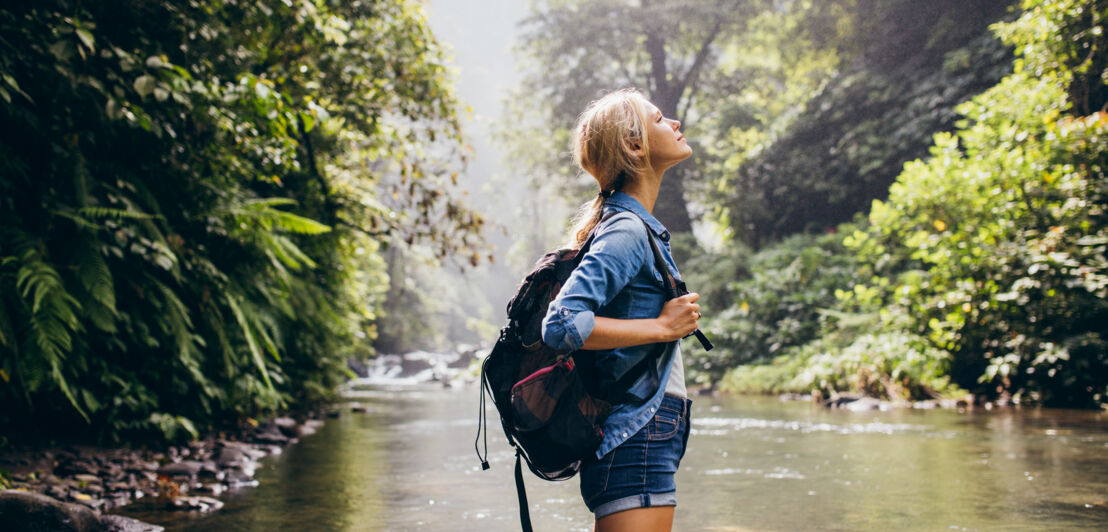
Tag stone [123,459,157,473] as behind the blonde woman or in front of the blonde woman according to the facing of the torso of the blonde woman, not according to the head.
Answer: behind

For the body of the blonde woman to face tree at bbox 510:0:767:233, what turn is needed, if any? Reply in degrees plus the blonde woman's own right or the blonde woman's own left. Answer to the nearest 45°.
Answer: approximately 90° to the blonde woman's own left

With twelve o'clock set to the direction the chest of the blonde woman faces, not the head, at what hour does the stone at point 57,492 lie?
The stone is roughly at 7 o'clock from the blonde woman.

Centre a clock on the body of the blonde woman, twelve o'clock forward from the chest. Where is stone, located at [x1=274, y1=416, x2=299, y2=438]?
The stone is roughly at 8 o'clock from the blonde woman.

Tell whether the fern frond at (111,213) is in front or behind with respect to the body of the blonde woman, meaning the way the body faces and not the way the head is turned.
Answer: behind

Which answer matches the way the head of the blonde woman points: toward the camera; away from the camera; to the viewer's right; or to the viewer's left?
to the viewer's right

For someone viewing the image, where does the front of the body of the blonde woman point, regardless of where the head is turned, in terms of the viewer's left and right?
facing to the right of the viewer
